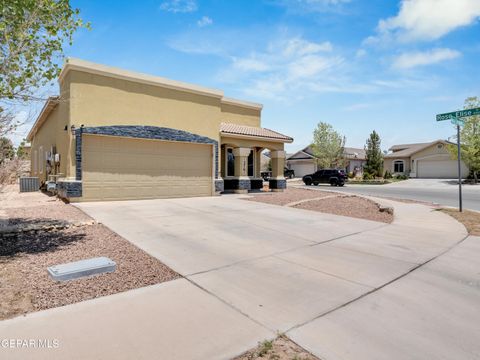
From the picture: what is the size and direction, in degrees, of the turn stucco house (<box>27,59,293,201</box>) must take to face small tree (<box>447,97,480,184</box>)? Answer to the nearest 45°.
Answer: approximately 45° to its left

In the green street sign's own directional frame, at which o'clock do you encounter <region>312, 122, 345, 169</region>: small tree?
The small tree is roughly at 5 o'clock from the green street sign.

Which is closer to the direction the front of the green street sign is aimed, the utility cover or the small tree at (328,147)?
the utility cover

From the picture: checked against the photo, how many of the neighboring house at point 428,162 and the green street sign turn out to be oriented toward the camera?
2

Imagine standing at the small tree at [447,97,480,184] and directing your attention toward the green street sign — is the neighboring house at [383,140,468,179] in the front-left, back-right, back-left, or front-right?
back-right

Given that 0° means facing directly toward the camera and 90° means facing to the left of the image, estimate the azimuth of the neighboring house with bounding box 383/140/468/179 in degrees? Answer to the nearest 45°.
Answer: approximately 0°

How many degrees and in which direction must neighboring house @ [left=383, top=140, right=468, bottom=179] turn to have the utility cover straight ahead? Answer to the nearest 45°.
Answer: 0° — it already faces it

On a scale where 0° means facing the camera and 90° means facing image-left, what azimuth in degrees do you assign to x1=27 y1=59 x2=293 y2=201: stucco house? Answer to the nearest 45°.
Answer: approximately 315°
